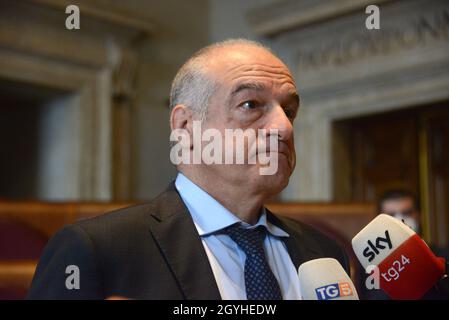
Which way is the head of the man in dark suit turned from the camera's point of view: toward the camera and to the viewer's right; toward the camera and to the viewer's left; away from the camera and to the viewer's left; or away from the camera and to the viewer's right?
toward the camera and to the viewer's right

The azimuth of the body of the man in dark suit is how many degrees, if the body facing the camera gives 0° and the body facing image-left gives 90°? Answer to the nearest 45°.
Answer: approximately 315°
